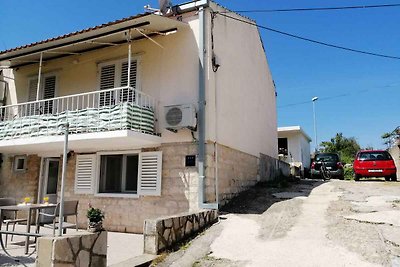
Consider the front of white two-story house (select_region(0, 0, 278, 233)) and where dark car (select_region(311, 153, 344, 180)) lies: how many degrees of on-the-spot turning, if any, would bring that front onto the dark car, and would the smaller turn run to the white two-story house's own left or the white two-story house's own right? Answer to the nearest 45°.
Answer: approximately 180°

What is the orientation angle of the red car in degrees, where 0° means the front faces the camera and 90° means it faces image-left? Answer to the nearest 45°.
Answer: approximately 180°

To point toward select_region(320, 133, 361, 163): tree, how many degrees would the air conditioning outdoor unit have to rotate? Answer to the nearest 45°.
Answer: approximately 180°

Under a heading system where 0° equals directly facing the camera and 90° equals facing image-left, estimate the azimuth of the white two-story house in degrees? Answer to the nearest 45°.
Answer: approximately 45°

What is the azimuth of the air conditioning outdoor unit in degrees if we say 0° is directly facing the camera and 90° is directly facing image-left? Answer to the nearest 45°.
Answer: approximately 45°

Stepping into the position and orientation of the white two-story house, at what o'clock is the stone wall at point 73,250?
The stone wall is roughly at 11 o'clock from the white two-story house.
